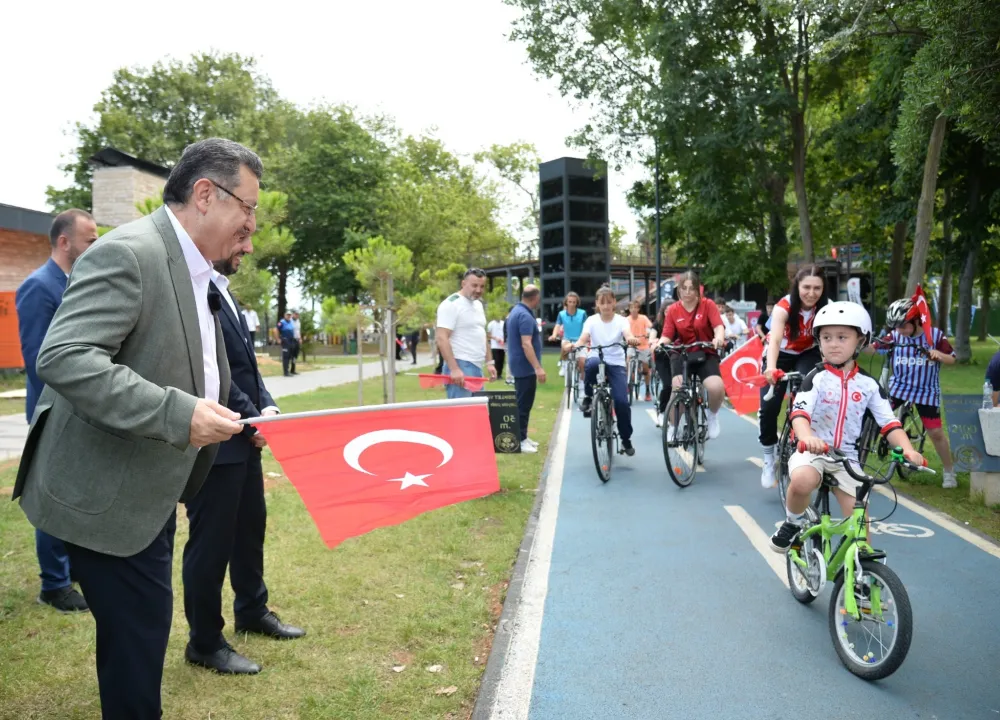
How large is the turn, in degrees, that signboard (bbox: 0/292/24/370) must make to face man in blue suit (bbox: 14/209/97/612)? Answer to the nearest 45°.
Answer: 0° — it already faces them

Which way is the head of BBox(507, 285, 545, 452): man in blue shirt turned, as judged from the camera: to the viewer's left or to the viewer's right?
to the viewer's right

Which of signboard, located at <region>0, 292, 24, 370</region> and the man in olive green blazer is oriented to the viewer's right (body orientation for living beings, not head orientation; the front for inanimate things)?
the man in olive green blazer

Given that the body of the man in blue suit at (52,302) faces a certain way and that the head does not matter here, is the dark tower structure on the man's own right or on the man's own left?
on the man's own left

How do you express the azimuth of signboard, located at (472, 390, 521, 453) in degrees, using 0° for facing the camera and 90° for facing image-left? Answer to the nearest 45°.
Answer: approximately 0°

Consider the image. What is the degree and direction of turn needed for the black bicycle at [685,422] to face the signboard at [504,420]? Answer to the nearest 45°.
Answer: approximately 90° to its right

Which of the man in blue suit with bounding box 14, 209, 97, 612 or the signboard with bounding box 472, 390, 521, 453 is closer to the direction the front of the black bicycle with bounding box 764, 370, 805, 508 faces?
the man in blue suit
